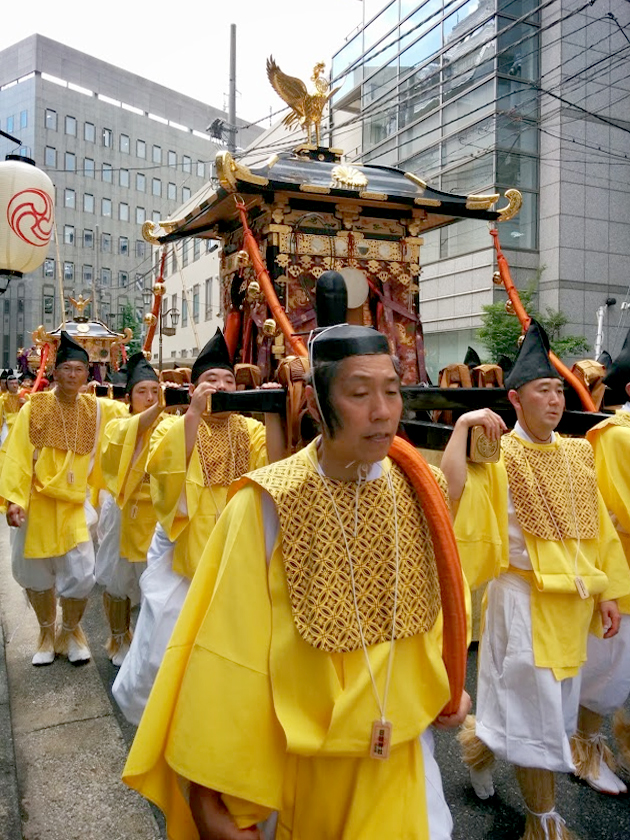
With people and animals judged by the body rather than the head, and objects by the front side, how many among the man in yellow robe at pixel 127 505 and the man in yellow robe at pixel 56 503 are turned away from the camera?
0

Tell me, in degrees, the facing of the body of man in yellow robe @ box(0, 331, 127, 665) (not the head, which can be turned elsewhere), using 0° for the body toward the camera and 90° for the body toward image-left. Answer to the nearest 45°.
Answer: approximately 0°

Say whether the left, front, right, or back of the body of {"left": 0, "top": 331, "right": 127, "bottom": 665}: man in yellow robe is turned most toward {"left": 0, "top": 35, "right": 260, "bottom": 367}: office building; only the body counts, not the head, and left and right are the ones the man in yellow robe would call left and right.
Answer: back

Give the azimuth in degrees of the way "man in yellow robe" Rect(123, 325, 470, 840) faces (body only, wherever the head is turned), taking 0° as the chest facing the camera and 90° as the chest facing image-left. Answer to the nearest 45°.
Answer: approximately 315°

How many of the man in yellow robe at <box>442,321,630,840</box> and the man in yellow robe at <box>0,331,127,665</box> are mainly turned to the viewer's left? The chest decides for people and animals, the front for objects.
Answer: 0

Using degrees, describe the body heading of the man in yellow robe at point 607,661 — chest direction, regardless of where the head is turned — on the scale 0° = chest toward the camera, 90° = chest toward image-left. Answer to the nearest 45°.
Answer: approximately 315°

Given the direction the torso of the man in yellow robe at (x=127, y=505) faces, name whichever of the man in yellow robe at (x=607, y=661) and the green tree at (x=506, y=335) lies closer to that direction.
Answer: the man in yellow robe

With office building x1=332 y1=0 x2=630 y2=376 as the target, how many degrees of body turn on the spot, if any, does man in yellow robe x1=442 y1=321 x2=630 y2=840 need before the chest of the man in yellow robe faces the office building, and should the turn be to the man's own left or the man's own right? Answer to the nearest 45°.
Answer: approximately 135° to the man's own left

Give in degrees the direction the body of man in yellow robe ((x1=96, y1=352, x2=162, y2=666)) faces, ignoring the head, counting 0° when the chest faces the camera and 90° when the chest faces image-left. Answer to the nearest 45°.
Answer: approximately 315°
